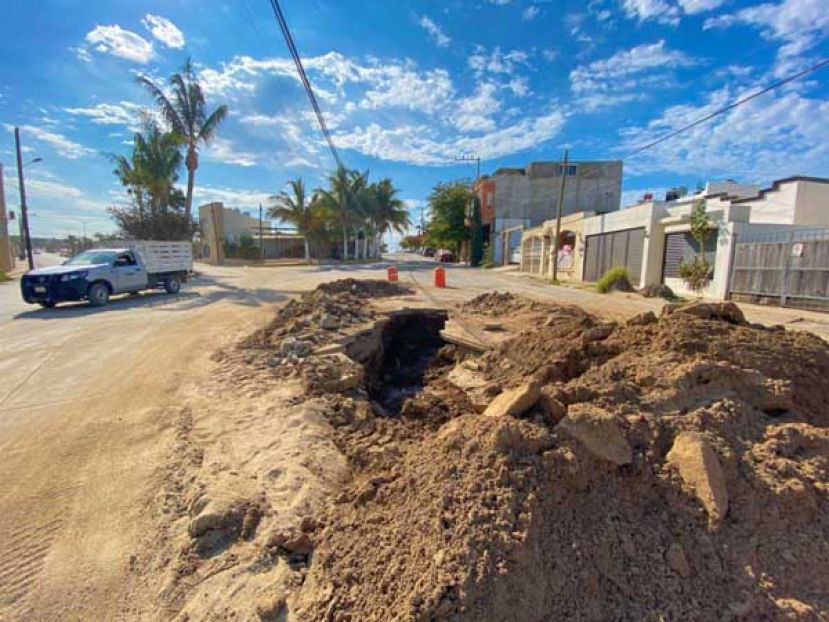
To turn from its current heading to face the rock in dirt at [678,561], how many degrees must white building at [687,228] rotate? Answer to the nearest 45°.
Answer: approximately 45° to its left

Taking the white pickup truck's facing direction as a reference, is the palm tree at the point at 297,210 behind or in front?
behind

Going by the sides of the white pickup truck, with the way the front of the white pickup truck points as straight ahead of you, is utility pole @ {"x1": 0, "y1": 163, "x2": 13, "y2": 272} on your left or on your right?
on your right

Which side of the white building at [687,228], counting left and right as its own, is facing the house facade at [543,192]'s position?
right

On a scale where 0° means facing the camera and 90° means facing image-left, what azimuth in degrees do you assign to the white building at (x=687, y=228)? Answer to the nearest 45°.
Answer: approximately 45°

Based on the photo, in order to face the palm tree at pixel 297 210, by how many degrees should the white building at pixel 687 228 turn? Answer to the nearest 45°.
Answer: approximately 45° to its right

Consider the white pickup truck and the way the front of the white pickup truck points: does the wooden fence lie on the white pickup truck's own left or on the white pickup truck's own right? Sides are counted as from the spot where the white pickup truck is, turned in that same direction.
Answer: on the white pickup truck's own left

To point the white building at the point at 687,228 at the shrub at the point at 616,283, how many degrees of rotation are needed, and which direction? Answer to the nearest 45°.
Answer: approximately 45° to its right
